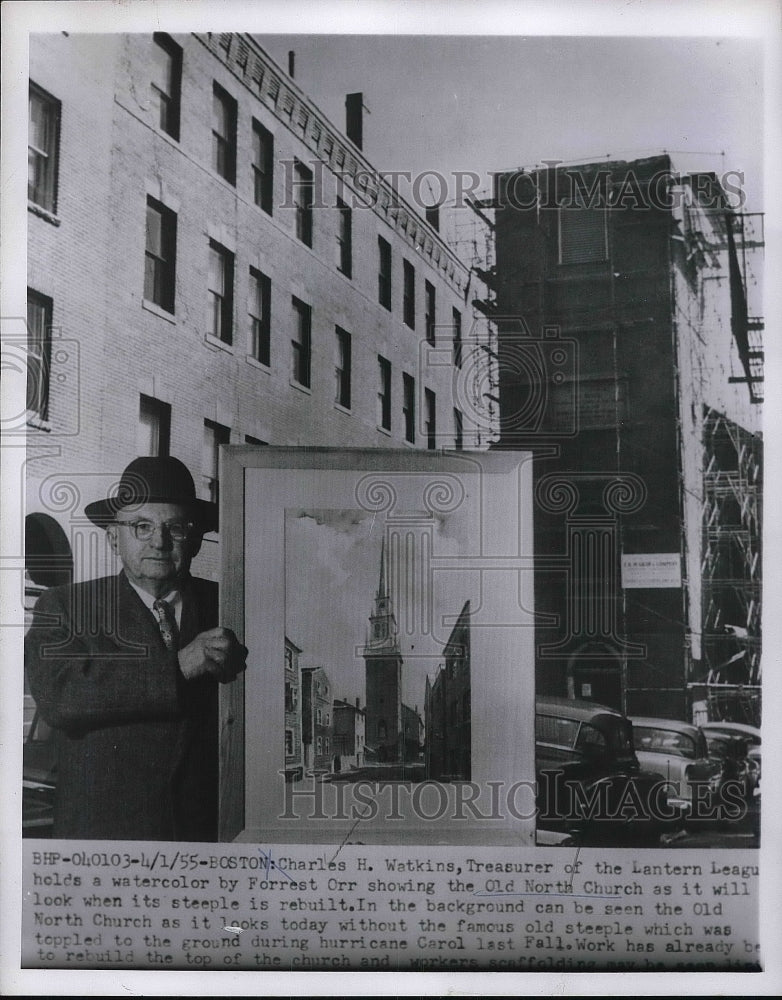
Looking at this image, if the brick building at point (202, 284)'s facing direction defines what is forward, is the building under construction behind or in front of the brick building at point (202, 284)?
in front

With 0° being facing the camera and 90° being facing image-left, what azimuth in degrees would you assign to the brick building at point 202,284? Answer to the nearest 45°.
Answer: approximately 315°

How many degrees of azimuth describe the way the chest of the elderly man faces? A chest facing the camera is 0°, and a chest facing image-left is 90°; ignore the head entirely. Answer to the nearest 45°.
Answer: approximately 315°
